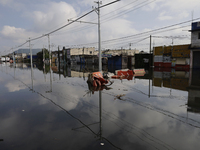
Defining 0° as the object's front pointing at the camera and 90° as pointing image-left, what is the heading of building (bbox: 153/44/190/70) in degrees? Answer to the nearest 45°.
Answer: approximately 45°
